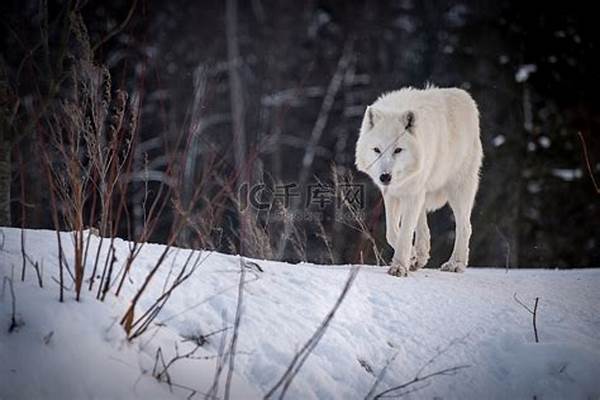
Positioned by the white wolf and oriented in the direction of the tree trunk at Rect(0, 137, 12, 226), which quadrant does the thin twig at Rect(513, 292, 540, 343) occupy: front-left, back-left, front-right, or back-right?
back-left

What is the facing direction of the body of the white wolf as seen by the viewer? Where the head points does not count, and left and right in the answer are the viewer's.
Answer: facing the viewer and to the left of the viewer

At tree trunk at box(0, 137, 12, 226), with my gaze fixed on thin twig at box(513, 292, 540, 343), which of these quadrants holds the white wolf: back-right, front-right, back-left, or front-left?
front-left

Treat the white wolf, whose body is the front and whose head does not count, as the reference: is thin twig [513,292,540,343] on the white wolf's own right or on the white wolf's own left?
on the white wolf's own left
